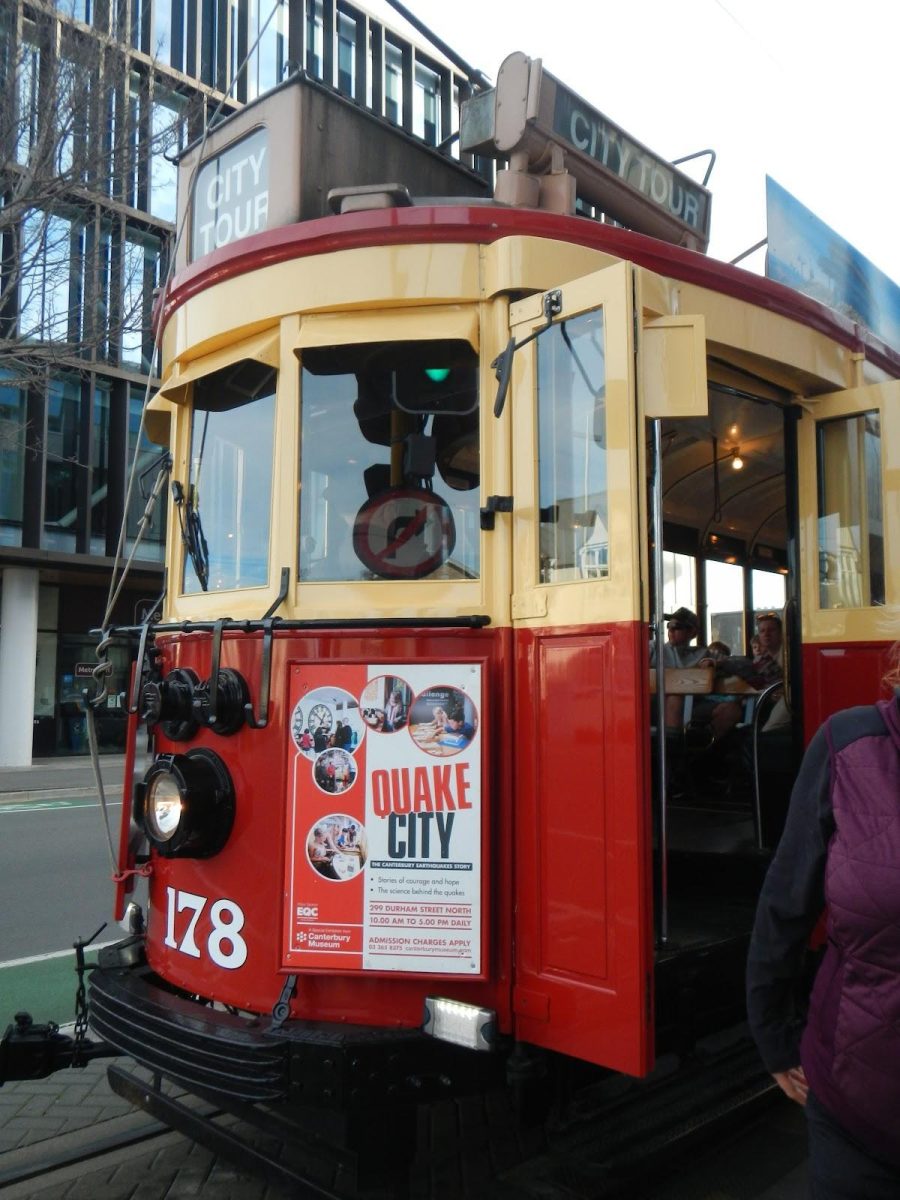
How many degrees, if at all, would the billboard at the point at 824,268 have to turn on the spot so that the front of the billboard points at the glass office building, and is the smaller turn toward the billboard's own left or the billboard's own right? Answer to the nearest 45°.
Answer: approximately 180°

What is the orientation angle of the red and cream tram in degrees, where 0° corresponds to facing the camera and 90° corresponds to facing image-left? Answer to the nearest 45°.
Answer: approximately 45°

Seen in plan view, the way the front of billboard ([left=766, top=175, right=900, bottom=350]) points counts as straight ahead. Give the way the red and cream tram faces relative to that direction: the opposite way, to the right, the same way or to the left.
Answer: to the right

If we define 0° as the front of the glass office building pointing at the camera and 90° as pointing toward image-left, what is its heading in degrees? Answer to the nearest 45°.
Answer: approximately 315°

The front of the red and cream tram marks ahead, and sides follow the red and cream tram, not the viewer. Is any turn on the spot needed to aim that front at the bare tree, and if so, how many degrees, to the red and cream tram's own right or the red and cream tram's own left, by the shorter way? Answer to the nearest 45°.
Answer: approximately 90° to the red and cream tram's own right

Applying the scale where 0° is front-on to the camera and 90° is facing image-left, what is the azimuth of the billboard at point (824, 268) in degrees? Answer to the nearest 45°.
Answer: approximately 315°

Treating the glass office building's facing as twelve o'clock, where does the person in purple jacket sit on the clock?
The person in purple jacket is roughly at 1 o'clock from the glass office building.
